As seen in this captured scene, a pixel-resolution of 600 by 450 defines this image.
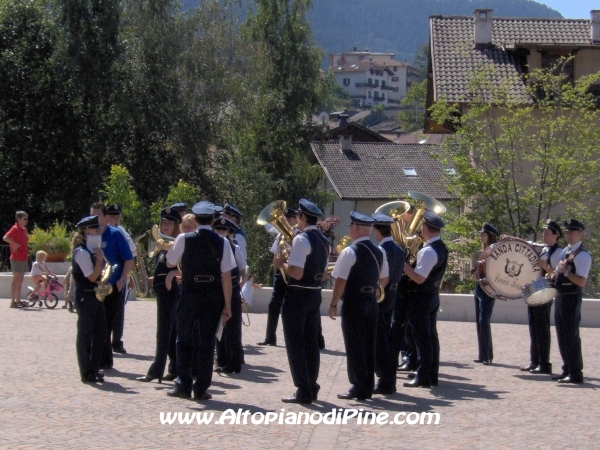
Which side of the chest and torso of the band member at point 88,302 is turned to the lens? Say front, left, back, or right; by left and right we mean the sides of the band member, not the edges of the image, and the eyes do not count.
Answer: right

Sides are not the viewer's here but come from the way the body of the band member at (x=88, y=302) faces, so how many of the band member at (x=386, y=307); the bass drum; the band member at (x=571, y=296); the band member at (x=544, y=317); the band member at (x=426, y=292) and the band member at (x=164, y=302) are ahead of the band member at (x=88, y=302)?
6

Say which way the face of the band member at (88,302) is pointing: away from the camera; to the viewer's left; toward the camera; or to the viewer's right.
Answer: to the viewer's right

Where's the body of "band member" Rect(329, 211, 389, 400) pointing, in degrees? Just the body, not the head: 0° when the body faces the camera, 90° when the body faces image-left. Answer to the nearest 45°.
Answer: approximately 135°

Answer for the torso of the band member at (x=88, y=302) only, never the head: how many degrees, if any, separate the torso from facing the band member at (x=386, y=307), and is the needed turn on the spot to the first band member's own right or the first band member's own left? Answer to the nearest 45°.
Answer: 0° — they already face them

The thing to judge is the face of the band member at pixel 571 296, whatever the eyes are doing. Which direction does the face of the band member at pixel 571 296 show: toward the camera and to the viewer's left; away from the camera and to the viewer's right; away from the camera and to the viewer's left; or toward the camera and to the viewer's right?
toward the camera and to the viewer's left

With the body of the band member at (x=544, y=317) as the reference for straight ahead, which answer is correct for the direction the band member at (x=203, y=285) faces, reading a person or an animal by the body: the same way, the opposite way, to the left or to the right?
to the right

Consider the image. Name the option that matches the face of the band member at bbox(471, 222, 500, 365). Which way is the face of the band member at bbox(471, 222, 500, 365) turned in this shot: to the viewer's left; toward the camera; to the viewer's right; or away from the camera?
to the viewer's left

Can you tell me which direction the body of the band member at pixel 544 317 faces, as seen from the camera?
to the viewer's left

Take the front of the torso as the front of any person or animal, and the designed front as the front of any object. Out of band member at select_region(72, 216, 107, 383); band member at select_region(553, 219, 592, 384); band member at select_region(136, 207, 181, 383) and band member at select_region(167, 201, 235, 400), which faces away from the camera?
band member at select_region(167, 201, 235, 400)

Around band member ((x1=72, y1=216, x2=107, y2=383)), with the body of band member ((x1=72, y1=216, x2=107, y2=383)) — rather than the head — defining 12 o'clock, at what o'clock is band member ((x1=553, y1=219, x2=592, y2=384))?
band member ((x1=553, y1=219, x2=592, y2=384)) is roughly at 12 o'clock from band member ((x1=72, y1=216, x2=107, y2=383)).

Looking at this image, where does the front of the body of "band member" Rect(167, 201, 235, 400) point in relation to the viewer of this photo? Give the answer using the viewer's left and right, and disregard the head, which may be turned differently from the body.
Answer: facing away from the viewer
